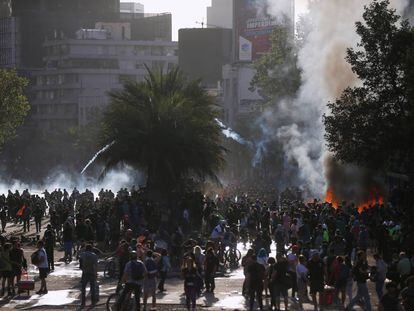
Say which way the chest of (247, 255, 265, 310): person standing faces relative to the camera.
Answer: away from the camera

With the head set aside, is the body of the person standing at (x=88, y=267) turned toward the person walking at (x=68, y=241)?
yes

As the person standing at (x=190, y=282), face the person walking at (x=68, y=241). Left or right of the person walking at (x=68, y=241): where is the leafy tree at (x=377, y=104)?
right

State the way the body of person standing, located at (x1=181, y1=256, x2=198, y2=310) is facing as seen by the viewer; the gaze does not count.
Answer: away from the camera

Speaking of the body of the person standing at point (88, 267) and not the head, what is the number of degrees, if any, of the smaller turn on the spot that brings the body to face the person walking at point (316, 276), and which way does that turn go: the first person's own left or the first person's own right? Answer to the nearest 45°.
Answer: approximately 90° to the first person's own right

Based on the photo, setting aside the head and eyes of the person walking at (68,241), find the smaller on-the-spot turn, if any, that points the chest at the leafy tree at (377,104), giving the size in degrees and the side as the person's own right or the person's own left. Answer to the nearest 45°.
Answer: approximately 90° to the person's own right

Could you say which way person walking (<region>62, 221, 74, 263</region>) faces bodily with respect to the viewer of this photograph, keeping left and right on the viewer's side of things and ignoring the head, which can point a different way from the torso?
facing away from the viewer
